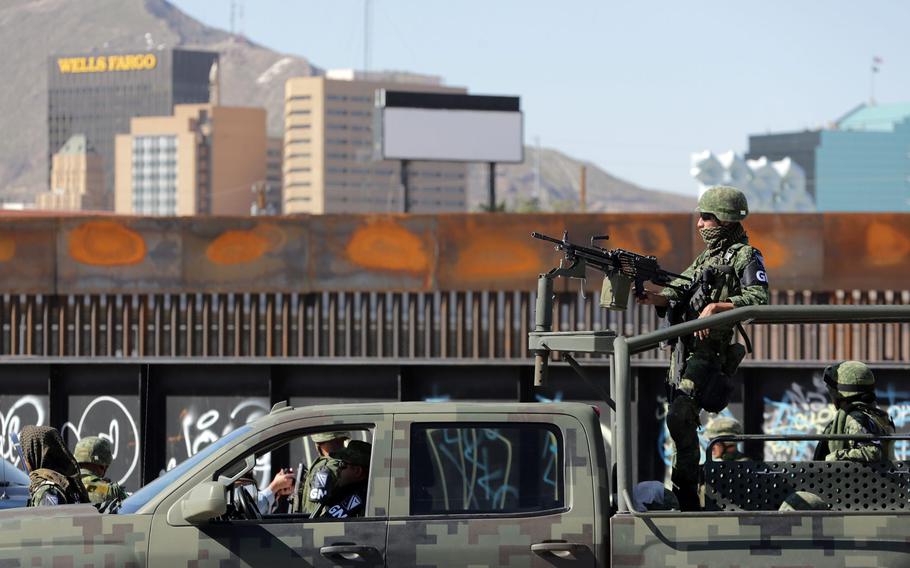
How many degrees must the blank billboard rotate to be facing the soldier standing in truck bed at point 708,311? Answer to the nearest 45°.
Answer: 0° — it already faces them

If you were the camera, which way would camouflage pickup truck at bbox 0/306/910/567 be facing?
facing to the left of the viewer

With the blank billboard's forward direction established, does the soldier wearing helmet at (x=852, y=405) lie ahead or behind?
ahead

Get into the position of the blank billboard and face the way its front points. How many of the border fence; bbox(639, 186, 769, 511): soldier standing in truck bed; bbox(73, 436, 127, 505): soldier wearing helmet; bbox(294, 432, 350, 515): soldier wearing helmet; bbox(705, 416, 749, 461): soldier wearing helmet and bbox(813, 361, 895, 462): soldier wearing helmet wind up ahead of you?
6

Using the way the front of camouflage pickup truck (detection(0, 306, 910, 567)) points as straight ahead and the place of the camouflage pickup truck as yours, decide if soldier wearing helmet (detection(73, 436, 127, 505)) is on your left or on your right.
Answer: on your right

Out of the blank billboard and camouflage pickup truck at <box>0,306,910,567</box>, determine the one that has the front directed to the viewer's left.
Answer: the camouflage pickup truck

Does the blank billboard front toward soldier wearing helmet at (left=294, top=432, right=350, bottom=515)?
yes

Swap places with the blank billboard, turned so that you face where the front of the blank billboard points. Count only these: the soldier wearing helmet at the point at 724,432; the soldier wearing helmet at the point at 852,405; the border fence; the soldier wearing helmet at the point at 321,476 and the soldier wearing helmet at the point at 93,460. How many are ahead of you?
5

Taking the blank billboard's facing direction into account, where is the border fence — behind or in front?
in front

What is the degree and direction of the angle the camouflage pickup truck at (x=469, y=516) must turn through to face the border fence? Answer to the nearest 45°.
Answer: approximately 90° to its right

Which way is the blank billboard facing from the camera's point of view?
toward the camera
